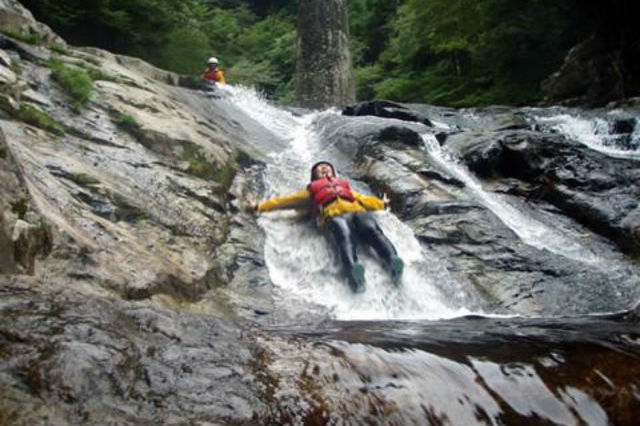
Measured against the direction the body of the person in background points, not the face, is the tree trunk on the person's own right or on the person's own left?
on the person's own left

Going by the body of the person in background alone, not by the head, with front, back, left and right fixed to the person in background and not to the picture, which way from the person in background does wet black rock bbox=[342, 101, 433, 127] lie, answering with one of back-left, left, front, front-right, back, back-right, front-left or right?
front-left

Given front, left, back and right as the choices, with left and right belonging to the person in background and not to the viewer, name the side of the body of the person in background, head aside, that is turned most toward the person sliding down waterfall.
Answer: front

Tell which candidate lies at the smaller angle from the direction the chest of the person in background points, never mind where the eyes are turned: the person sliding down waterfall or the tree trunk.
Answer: the person sliding down waterfall

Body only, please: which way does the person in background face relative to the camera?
toward the camera

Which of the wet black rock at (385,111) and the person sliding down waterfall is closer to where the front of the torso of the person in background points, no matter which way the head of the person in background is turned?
the person sliding down waterfall
